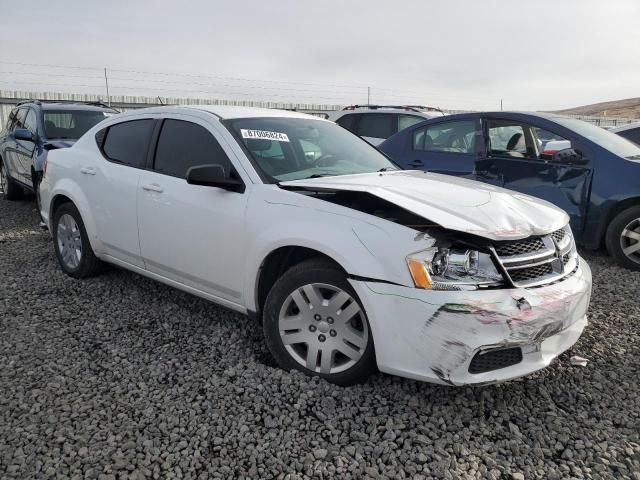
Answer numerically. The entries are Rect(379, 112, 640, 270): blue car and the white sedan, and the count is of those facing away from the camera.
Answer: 0

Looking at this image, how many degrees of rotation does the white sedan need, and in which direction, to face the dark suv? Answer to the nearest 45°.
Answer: approximately 180°

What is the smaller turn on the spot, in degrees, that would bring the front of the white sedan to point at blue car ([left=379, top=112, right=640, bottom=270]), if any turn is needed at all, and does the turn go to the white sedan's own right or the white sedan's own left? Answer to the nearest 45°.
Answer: approximately 90° to the white sedan's own left

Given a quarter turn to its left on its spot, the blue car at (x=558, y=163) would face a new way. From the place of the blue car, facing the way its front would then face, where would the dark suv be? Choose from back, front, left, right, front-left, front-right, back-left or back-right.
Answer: back-left

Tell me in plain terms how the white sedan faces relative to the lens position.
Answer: facing the viewer and to the right of the viewer

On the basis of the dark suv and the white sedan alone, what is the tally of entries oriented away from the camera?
0
